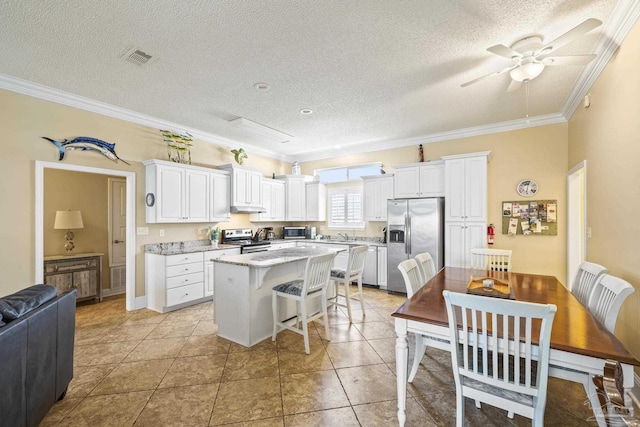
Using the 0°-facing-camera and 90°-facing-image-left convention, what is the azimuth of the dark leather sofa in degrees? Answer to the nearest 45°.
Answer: approximately 135°

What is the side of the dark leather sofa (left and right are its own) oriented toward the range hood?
right

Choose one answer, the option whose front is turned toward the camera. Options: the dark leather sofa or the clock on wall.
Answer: the clock on wall

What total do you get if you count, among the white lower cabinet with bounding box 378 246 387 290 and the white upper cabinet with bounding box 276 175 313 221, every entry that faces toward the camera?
2

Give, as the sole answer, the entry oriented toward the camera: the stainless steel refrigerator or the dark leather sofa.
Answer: the stainless steel refrigerator

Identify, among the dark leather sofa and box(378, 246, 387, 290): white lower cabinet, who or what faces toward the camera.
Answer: the white lower cabinet

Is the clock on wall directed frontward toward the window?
no

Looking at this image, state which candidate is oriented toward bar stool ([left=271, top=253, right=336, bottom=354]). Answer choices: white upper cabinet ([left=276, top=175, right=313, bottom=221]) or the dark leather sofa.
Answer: the white upper cabinet

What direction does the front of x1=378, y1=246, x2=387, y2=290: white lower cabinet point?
toward the camera

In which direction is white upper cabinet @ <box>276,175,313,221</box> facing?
toward the camera

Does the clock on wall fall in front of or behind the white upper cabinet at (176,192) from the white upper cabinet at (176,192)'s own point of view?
in front

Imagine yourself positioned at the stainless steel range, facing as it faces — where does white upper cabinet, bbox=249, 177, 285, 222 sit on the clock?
The white upper cabinet is roughly at 9 o'clock from the stainless steel range.

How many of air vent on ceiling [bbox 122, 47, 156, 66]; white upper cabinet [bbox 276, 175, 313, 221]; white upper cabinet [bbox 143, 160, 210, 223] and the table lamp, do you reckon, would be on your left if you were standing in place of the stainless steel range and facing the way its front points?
1

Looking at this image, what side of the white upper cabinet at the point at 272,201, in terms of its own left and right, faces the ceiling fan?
front

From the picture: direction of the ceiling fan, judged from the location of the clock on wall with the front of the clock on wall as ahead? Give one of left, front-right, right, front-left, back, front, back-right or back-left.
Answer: front
